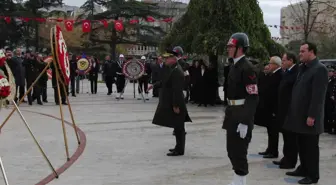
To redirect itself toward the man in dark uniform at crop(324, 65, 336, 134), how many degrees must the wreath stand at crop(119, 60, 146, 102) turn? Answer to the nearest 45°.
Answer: approximately 45° to its left

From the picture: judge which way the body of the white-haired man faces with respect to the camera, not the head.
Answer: to the viewer's left

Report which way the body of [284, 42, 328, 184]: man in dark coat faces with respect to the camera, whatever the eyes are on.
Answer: to the viewer's left

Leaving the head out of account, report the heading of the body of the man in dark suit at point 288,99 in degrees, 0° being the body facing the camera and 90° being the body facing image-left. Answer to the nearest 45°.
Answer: approximately 90°

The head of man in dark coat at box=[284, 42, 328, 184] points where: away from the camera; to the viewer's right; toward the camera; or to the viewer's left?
to the viewer's left

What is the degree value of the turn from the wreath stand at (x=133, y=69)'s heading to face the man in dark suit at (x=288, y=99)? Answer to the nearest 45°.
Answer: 0° — it already faces them

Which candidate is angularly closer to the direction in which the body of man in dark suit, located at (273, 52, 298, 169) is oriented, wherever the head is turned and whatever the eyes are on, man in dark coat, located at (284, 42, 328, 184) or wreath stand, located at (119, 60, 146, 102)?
the wreath stand
